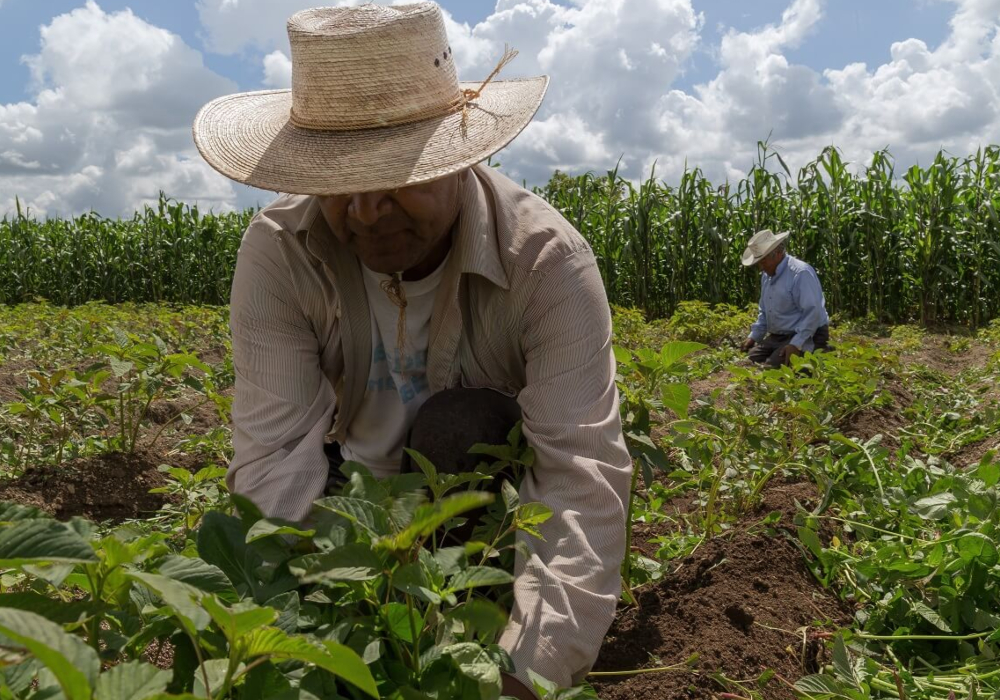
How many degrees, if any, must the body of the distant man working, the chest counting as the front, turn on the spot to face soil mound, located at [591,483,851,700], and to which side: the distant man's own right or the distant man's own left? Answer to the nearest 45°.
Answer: approximately 45° to the distant man's own left

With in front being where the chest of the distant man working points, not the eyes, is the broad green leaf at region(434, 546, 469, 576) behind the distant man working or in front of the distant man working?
in front

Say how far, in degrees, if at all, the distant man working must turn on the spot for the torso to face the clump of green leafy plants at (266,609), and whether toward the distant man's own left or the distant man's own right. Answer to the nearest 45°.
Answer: approximately 45° to the distant man's own left

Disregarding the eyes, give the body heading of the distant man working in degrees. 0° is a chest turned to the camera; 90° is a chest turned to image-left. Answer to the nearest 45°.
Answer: approximately 45°

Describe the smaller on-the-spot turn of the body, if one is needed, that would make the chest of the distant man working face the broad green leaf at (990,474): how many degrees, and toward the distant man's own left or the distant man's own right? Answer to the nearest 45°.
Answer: approximately 45° to the distant man's own left

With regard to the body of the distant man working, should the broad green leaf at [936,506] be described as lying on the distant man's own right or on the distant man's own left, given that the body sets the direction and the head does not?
on the distant man's own left

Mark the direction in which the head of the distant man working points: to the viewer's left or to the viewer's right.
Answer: to the viewer's left

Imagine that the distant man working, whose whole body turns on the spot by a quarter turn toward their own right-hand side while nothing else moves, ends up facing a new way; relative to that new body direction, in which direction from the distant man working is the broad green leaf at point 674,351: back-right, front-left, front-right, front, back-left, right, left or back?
back-left

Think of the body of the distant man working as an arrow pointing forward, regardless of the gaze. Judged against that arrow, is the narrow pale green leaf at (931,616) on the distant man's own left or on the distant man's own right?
on the distant man's own left

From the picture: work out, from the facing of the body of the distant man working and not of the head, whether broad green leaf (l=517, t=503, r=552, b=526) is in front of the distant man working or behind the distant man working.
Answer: in front

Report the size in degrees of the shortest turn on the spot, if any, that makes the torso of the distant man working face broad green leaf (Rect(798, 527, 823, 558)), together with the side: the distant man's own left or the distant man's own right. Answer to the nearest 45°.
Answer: approximately 45° to the distant man's own left
